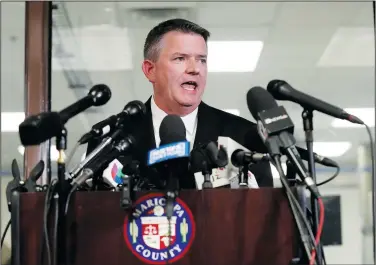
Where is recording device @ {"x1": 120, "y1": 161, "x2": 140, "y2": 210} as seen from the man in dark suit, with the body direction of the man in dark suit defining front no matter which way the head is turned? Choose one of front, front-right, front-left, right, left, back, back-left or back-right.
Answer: front

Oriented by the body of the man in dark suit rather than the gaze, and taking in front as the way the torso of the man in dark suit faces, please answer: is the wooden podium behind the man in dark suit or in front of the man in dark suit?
in front

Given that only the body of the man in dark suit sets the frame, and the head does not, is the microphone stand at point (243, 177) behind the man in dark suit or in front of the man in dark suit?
in front

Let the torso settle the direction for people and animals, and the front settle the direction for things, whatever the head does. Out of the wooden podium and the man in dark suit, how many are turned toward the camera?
2

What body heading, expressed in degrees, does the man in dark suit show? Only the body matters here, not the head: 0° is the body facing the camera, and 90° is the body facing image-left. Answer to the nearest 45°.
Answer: approximately 0°

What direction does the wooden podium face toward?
toward the camera

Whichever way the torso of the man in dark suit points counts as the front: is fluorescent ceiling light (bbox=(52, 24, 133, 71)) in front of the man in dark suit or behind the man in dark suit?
behind

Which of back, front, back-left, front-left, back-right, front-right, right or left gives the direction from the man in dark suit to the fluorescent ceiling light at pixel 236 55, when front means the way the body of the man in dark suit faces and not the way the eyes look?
back

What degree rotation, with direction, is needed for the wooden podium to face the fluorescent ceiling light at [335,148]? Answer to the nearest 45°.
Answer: approximately 180°

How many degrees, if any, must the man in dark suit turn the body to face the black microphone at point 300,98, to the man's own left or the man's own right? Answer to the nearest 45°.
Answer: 0° — they already face it
